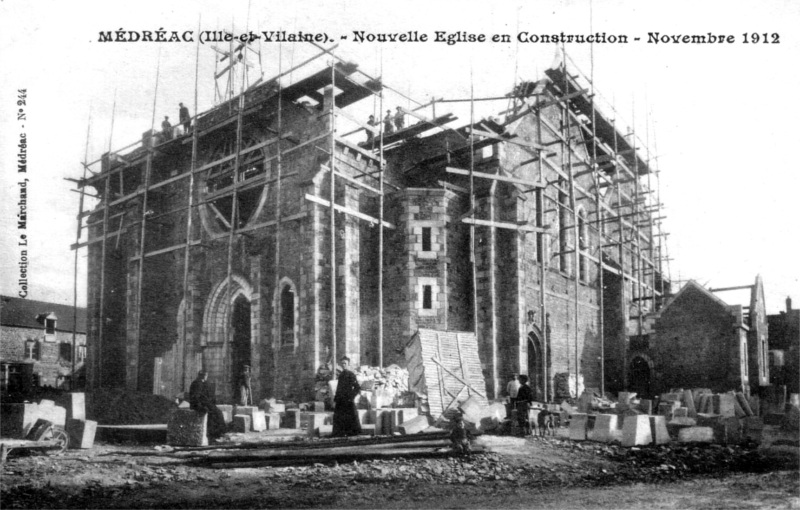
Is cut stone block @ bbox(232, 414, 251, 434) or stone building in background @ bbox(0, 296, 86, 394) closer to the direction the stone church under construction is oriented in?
the cut stone block

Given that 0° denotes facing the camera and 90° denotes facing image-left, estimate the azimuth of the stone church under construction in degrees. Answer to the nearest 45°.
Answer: approximately 45°

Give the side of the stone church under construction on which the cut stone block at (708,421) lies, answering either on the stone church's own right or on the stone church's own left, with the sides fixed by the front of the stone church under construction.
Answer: on the stone church's own left

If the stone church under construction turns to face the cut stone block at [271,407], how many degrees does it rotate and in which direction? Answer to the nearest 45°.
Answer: approximately 45° to its left

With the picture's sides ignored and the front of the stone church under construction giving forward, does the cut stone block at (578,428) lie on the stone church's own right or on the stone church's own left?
on the stone church's own left

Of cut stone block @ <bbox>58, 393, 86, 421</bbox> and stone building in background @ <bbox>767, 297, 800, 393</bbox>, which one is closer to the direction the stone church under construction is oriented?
the cut stone block

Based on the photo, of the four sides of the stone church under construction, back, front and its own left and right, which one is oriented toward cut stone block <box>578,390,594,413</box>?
left

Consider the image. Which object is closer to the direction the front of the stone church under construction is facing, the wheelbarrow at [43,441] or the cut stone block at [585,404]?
the wheelbarrow

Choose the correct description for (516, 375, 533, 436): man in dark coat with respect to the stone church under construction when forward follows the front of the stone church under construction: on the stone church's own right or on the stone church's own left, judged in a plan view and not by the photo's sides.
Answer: on the stone church's own left

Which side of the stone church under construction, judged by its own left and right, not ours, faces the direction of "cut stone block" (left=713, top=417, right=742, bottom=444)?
left
